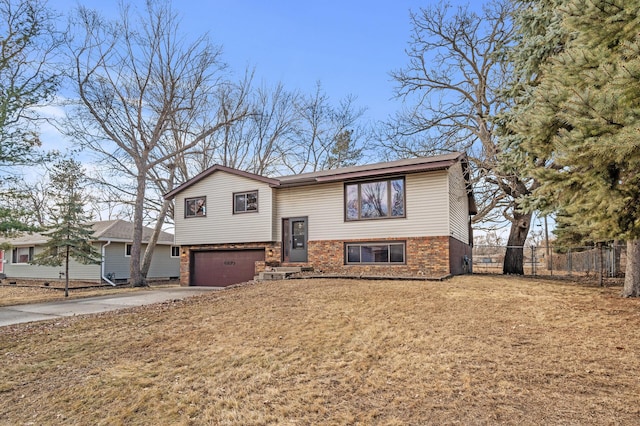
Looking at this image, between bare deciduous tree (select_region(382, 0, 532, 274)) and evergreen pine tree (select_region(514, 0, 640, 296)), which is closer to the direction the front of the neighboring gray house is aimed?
the evergreen pine tree

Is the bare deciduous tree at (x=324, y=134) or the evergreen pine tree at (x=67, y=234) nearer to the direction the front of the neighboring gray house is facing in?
the evergreen pine tree

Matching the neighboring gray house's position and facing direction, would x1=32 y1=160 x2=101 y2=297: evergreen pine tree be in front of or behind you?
in front

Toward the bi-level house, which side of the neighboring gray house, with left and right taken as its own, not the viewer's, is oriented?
left

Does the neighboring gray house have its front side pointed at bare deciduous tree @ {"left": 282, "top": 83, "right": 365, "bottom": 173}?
no

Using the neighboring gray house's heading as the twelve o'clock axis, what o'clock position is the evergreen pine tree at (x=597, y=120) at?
The evergreen pine tree is roughly at 10 o'clock from the neighboring gray house.

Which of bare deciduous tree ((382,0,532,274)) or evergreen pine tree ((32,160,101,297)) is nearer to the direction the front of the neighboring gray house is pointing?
the evergreen pine tree

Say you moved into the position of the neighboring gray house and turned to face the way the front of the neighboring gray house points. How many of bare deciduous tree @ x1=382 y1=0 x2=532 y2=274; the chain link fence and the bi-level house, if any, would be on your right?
0

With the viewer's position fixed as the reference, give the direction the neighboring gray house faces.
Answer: facing the viewer and to the left of the viewer

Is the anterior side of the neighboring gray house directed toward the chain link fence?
no

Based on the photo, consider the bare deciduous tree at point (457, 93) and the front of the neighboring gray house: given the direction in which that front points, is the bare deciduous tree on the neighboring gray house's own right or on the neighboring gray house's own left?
on the neighboring gray house's own left

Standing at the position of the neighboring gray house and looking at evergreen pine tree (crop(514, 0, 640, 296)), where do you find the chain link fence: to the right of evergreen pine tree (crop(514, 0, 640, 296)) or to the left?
left
